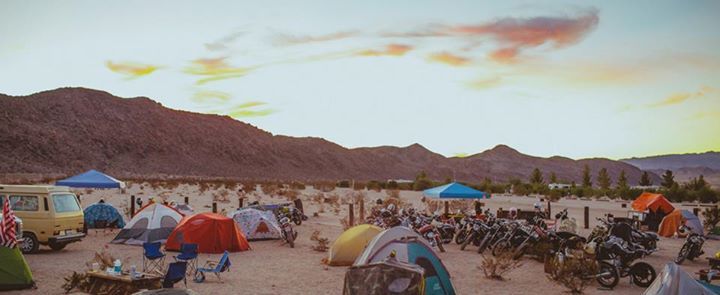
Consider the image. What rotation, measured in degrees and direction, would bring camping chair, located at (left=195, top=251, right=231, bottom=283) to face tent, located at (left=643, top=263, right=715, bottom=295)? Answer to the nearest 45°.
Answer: approximately 135° to its left

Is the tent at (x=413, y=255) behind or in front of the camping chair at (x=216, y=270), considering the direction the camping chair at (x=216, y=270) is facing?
behind

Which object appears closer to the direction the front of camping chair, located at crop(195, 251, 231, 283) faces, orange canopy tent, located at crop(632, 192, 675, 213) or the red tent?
the red tent

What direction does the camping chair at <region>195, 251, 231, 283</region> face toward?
to the viewer's left

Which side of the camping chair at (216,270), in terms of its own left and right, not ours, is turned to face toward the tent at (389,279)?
left

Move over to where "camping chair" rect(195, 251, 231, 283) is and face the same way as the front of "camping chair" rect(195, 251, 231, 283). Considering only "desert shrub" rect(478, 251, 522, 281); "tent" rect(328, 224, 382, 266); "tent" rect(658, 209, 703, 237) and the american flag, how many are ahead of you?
1

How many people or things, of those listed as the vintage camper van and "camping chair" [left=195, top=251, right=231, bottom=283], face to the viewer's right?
0

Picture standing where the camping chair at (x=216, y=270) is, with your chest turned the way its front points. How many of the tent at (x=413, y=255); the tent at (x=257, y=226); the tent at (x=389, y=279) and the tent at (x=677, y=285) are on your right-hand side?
1

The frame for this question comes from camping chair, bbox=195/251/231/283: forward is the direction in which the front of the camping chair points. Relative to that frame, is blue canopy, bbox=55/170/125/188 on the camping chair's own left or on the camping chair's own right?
on the camping chair's own right

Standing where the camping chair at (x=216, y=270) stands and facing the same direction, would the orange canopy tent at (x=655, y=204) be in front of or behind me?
behind

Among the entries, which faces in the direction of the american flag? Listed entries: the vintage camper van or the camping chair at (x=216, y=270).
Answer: the camping chair
